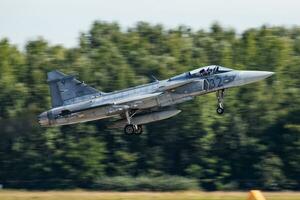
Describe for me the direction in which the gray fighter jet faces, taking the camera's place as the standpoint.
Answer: facing to the right of the viewer
